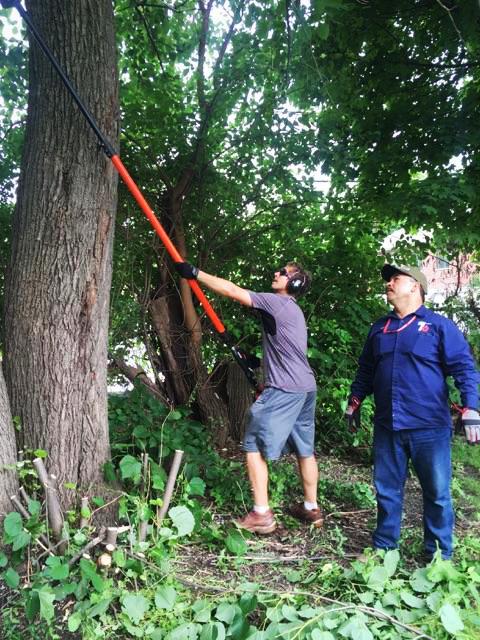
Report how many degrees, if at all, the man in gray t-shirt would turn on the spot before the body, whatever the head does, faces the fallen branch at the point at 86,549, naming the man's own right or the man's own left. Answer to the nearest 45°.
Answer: approximately 45° to the man's own left

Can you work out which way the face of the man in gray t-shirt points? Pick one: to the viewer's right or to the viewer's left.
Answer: to the viewer's left

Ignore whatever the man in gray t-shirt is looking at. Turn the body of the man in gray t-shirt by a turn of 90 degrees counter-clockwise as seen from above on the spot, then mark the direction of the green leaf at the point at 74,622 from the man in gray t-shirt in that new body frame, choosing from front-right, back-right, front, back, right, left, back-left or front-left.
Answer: front-right

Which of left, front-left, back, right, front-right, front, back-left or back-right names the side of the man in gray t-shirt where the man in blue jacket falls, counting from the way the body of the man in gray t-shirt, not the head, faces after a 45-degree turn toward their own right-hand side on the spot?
back

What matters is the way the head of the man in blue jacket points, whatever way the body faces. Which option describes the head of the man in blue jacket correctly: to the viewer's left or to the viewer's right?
to the viewer's left

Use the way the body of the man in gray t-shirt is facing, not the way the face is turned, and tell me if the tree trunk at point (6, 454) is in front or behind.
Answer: in front

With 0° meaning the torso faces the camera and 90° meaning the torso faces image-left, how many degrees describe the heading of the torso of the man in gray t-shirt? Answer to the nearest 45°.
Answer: approximately 90°

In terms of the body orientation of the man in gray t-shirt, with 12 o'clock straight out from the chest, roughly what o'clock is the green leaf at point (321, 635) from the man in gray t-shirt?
The green leaf is roughly at 9 o'clock from the man in gray t-shirt.

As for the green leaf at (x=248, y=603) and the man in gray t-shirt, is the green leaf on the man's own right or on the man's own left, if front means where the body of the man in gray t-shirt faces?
on the man's own left

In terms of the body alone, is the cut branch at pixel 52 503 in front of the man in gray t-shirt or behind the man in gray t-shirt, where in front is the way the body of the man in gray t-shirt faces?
in front

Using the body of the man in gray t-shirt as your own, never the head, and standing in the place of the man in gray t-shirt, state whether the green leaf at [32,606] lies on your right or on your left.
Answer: on your left

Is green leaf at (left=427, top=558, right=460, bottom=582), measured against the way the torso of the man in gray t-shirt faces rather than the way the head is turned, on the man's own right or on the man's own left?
on the man's own left

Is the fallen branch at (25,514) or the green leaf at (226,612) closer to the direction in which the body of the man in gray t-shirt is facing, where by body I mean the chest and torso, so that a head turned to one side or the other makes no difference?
the fallen branch

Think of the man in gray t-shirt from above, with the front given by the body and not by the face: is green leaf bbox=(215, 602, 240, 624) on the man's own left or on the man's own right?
on the man's own left
